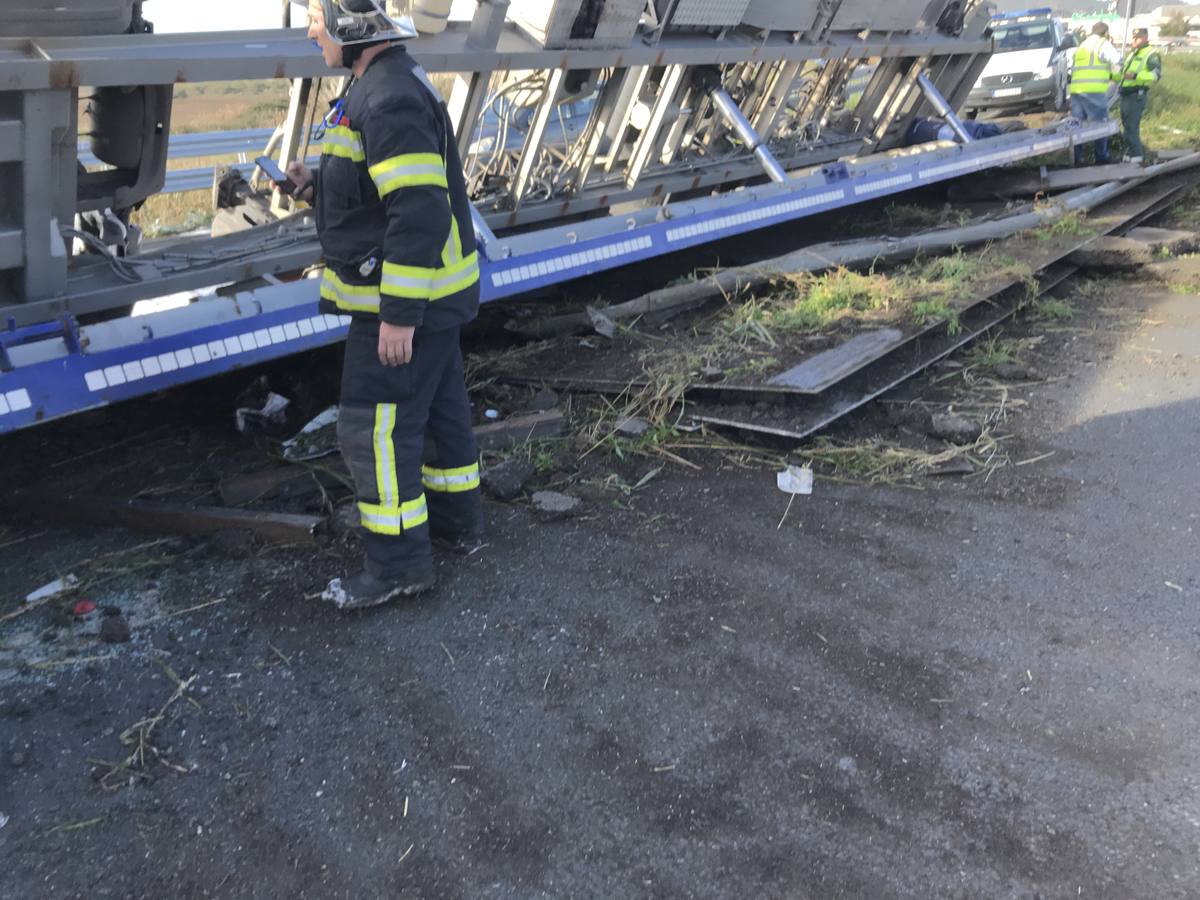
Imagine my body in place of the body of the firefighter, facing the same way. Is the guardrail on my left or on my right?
on my right

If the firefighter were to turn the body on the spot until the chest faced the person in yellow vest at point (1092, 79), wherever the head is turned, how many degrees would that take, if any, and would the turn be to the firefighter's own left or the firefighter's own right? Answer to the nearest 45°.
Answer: approximately 135° to the firefighter's own right

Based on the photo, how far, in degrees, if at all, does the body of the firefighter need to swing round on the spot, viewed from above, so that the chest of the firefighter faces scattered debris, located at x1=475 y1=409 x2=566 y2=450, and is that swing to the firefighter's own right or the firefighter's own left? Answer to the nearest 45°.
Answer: approximately 135° to the firefighter's own right

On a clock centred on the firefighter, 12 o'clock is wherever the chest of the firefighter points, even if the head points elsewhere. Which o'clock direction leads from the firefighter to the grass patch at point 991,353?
The grass patch is roughly at 5 o'clock from the firefighter.

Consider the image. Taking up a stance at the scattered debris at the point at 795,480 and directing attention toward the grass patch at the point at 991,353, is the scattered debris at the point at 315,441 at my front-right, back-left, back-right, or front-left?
back-left

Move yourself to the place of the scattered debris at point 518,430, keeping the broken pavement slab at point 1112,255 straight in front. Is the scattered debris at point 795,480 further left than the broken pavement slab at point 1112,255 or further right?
right

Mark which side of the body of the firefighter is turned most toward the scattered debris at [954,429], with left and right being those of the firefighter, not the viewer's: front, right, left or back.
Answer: back

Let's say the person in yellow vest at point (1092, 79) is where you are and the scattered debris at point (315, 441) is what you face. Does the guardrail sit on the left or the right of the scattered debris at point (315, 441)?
right

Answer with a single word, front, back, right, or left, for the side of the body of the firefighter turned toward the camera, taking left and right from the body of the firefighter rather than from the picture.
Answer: left

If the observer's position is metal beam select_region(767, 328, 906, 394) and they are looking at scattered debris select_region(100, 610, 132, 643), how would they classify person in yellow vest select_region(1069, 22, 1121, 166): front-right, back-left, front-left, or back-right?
back-right
